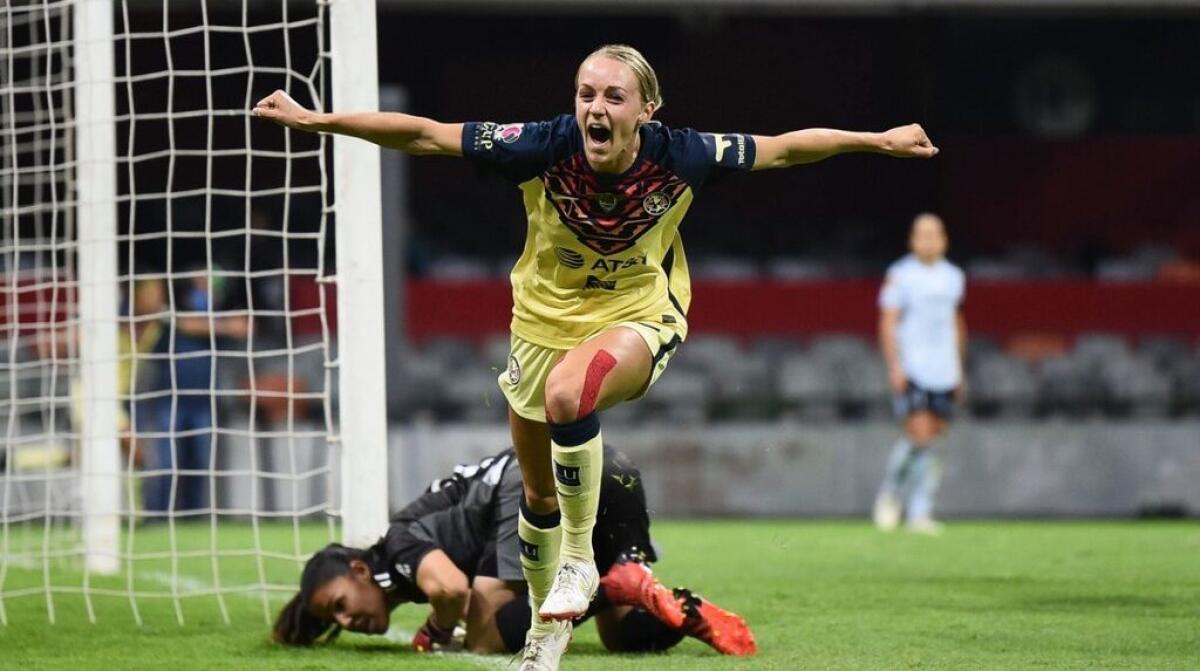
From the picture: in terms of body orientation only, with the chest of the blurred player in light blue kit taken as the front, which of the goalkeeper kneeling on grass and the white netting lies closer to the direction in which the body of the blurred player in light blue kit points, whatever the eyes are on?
the goalkeeper kneeling on grass

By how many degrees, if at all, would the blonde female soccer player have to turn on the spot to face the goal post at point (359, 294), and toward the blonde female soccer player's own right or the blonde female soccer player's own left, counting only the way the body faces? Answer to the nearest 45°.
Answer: approximately 135° to the blonde female soccer player's own right

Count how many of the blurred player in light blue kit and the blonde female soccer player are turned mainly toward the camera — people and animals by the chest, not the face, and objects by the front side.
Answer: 2

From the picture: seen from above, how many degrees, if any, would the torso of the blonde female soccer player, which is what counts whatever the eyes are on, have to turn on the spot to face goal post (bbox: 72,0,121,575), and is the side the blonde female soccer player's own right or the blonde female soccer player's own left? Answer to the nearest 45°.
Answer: approximately 135° to the blonde female soccer player's own right

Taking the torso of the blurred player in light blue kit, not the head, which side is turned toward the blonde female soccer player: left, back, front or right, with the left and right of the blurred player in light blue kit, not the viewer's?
front

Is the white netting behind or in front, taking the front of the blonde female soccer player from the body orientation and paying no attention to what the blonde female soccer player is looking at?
behind

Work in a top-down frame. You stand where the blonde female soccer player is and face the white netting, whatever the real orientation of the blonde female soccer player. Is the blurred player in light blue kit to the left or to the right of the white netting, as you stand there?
right

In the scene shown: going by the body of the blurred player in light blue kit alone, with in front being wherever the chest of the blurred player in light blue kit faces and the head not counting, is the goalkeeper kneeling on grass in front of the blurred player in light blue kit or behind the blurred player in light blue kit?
in front
